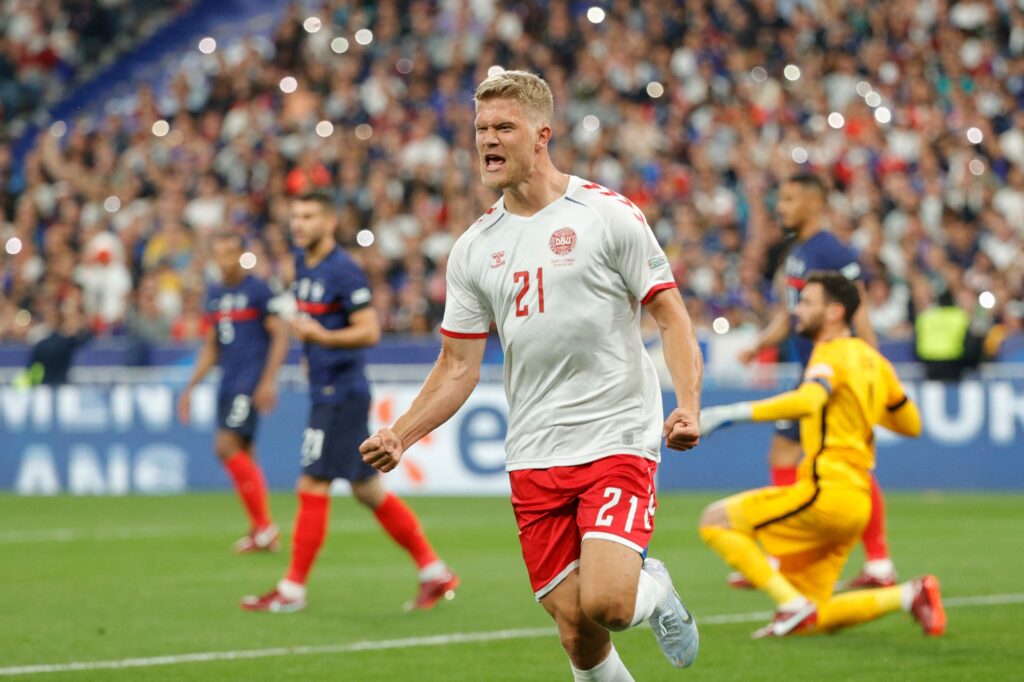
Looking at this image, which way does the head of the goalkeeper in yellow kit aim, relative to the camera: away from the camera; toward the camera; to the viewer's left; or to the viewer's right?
to the viewer's left

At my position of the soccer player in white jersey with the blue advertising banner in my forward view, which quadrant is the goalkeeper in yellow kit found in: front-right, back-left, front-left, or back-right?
front-right

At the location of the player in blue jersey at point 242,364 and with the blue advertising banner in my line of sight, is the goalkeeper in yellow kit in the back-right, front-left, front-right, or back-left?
back-right

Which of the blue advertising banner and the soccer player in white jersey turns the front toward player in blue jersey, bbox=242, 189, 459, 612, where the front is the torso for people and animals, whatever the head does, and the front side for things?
the blue advertising banner

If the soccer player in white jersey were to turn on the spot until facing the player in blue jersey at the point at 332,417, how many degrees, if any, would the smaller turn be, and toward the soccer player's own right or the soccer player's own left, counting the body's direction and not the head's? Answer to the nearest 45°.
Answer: approximately 135° to the soccer player's own right

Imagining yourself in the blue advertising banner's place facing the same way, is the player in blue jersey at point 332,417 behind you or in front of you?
in front

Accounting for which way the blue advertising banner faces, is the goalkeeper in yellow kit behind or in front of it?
in front

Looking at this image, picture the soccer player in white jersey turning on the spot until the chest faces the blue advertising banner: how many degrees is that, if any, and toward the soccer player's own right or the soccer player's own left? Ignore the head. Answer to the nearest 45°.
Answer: approximately 135° to the soccer player's own right

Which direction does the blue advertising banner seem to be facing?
toward the camera

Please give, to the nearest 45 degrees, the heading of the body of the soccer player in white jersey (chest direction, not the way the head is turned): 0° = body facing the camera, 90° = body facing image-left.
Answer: approximately 45°

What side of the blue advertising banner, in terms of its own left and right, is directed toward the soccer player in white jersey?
front

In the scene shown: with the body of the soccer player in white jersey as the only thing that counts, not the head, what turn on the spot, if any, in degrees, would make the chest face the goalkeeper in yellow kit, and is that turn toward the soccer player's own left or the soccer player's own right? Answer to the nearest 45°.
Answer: approximately 180°

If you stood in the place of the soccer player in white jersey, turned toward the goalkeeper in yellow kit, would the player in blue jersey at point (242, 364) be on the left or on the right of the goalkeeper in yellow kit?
left

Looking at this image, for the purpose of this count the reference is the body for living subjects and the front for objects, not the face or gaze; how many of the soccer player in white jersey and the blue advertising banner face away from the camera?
0
